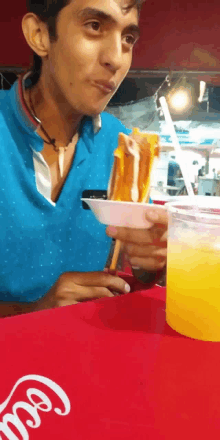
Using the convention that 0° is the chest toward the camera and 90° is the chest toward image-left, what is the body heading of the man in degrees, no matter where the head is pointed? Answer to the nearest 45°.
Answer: approximately 315°

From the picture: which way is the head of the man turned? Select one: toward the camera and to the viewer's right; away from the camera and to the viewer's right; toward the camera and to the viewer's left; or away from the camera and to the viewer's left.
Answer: toward the camera and to the viewer's right
